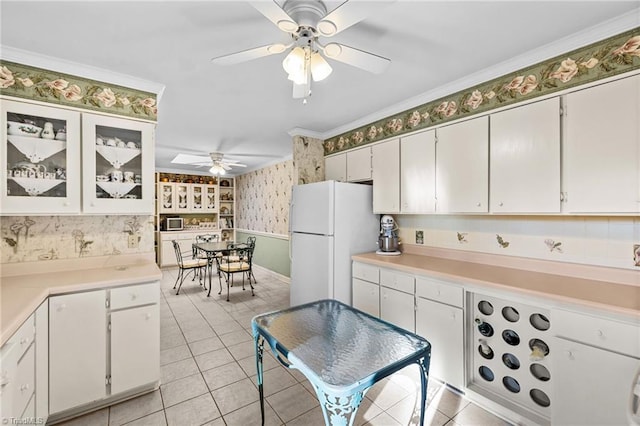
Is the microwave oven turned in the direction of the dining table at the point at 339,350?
yes

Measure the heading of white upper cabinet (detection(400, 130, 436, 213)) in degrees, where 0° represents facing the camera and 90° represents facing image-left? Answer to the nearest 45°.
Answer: approximately 45°

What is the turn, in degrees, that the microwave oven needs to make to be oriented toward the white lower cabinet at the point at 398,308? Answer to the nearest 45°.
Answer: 0° — it already faces it

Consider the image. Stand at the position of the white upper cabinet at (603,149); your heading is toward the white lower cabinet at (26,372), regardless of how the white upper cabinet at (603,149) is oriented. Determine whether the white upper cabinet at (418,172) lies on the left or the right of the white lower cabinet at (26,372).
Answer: right

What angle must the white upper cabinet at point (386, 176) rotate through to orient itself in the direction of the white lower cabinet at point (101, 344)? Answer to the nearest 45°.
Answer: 0° — it already faces it
